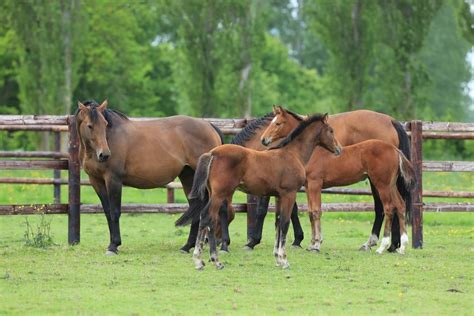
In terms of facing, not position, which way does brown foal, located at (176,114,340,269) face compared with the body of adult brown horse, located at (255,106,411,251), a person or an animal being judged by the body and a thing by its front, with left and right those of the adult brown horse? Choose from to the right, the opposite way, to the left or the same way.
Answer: the opposite way

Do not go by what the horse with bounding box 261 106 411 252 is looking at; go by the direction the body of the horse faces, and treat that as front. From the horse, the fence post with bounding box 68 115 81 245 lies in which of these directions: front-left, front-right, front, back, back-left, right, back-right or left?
front

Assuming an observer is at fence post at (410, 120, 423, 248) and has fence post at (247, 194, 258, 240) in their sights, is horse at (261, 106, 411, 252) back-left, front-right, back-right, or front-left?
front-left

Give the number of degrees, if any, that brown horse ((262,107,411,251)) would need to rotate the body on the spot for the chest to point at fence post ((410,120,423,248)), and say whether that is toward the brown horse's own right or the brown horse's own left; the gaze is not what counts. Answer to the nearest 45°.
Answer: approximately 135° to the brown horse's own right

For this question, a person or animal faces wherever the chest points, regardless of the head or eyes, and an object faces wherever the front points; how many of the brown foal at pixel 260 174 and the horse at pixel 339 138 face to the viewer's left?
1

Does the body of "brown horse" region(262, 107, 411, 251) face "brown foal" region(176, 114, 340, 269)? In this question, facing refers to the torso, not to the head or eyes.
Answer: no

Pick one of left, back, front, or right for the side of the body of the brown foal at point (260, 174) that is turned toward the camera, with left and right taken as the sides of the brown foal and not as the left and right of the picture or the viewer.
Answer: right

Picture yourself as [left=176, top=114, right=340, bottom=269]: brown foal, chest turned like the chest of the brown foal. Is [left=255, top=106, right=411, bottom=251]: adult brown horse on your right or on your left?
on your left

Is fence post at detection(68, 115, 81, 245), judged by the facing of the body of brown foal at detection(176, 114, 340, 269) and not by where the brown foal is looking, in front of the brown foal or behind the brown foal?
behind

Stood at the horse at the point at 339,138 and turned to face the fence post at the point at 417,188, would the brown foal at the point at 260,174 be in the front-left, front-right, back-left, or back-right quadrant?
back-right

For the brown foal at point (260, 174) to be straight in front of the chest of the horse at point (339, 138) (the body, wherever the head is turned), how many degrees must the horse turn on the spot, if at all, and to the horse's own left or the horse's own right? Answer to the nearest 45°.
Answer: approximately 45° to the horse's own left

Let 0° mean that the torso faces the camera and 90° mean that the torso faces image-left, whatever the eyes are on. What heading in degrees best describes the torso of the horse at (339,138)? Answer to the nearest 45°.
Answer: approximately 90°

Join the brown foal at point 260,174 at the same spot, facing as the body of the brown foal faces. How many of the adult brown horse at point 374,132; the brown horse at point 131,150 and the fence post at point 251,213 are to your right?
0

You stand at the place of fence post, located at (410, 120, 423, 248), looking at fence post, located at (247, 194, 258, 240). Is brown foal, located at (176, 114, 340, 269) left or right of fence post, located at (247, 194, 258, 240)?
left
